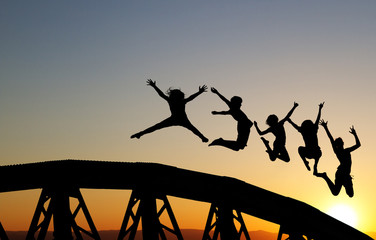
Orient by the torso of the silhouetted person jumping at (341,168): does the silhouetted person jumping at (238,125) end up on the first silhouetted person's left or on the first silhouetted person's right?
on the first silhouetted person's right

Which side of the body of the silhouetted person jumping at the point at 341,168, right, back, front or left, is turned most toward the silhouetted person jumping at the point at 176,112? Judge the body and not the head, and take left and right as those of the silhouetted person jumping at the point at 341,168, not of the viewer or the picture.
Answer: right

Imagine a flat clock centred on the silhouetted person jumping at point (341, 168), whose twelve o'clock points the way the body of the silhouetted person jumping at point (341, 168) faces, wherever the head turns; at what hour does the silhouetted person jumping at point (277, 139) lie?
the silhouetted person jumping at point (277, 139) is roughly at 4 o'clock from the silhouetted person jumping at point (341, 168).

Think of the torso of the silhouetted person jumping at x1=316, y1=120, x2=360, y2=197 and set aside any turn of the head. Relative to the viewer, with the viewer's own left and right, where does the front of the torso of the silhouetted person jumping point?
facing the viewer and to the right of the viewer

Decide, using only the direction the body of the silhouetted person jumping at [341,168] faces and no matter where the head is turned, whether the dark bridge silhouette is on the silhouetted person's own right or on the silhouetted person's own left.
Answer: on the silhouetted person's own right

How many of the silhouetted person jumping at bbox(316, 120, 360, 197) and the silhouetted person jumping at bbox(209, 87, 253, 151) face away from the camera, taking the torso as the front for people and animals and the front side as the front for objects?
0
